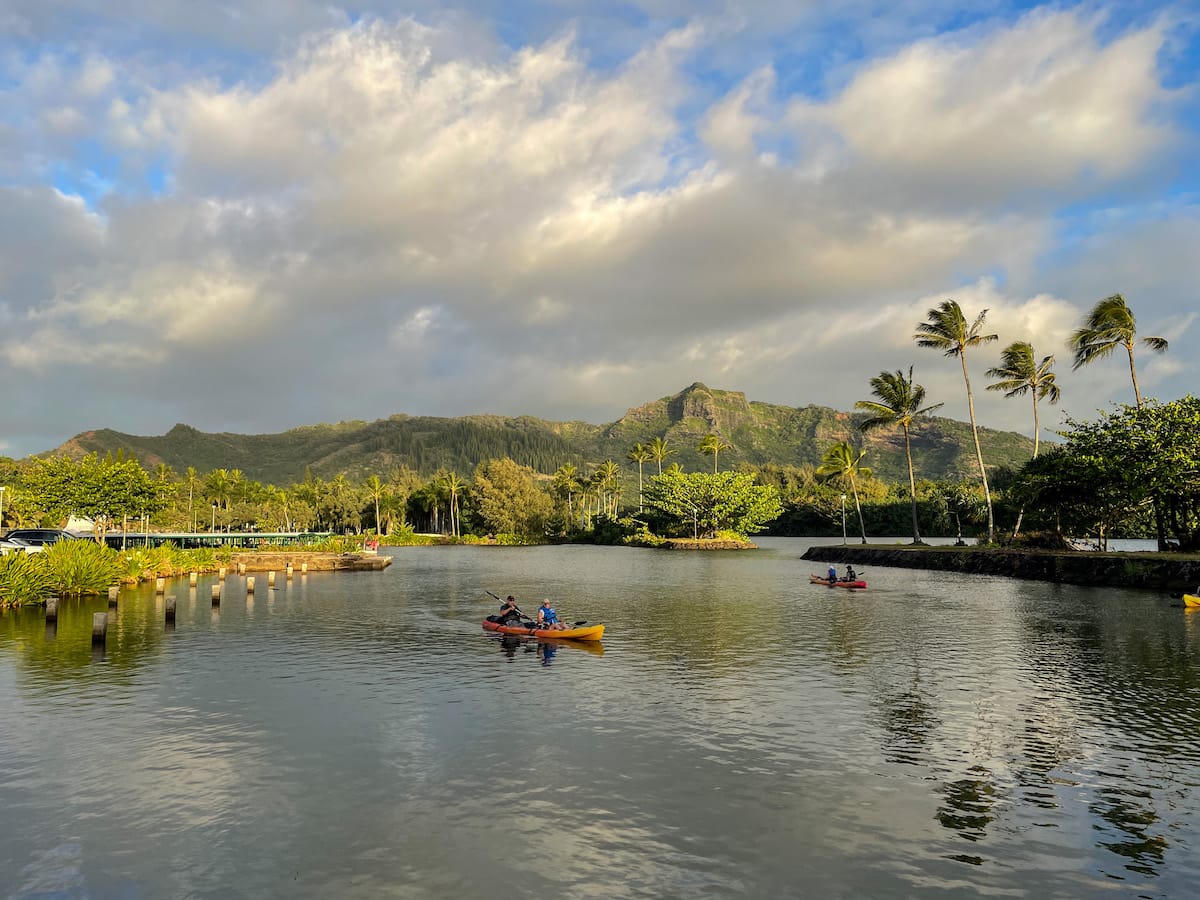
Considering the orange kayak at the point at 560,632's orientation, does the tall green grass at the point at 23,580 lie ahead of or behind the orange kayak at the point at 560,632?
behind

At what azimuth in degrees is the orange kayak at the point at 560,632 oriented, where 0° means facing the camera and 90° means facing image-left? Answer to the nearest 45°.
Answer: approximately 270°
